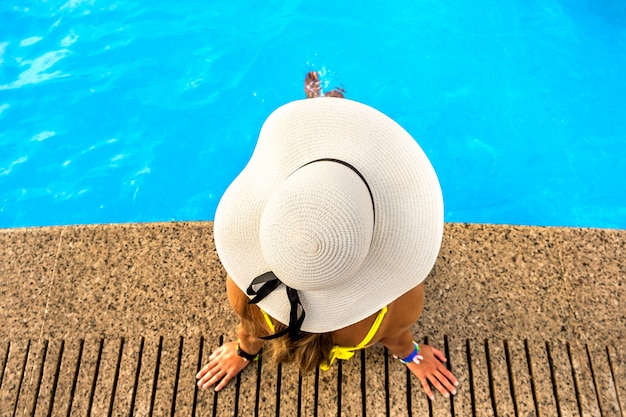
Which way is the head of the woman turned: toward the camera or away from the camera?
away from the camera

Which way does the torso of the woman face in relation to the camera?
away from the camera
